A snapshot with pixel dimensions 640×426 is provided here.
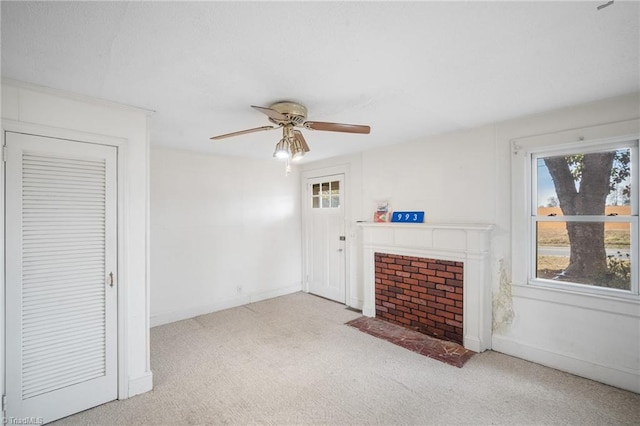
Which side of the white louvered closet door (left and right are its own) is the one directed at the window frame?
front

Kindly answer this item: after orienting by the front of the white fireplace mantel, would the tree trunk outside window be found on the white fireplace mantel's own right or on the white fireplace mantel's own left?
on the white fireplace mantel's own left

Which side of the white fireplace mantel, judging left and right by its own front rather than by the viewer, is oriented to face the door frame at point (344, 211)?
right

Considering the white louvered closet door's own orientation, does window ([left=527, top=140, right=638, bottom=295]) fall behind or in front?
in front

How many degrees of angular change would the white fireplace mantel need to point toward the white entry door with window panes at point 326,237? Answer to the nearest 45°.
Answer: approximately 90° to its right

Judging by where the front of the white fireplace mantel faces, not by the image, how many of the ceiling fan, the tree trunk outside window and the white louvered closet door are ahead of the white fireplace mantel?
2

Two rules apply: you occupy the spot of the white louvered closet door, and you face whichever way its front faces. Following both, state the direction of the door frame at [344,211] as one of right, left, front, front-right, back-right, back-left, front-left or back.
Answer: front-left

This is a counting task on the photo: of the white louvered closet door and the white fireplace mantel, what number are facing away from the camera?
0

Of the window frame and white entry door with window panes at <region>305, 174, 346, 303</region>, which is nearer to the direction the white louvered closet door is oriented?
the window frame

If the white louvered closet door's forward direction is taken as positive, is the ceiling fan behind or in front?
in front

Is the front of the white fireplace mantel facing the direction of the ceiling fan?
yes

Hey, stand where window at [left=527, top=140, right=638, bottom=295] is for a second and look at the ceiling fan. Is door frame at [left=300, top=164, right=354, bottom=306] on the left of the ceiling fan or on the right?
right

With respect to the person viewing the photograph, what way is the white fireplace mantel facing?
facing the viewer and to the left of the viewer

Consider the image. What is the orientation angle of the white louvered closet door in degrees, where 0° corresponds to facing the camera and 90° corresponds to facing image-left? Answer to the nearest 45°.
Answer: approximately 315°
